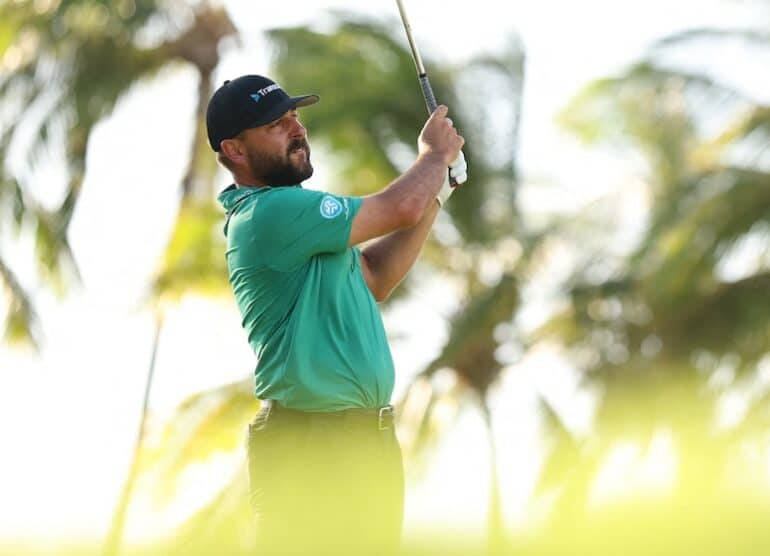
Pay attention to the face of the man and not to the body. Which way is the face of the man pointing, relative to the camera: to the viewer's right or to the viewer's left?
to the viewer's right

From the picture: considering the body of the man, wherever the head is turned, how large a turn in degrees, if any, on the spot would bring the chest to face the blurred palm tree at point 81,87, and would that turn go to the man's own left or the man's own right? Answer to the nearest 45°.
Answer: approximately 90° to the man's own left

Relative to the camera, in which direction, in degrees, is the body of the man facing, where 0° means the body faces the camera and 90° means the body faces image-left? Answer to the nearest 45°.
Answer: approximately 270°

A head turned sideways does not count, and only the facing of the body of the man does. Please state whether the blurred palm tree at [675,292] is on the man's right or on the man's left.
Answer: on the man's left
